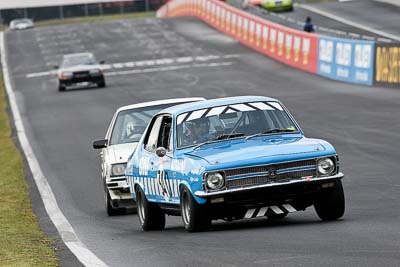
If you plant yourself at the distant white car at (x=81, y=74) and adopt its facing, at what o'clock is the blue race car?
The blue race car is roughly at 12 o'clock from the distant white car.

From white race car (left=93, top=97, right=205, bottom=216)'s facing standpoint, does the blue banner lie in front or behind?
behind

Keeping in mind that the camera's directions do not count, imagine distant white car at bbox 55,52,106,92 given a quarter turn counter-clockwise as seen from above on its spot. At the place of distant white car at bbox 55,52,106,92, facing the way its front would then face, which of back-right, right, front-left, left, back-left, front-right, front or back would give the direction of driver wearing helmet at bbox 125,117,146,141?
right

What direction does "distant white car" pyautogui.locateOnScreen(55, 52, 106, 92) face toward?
toward the camera

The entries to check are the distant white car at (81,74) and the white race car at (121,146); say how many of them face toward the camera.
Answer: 2

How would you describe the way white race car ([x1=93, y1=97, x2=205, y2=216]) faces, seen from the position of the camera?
facing the viewer

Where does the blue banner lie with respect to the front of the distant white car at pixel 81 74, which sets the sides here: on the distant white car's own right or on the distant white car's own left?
on the distant white car's own left

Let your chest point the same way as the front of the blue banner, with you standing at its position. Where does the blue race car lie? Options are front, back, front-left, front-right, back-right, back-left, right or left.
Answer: front-left

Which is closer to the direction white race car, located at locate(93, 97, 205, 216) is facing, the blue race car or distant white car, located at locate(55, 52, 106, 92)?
the blue race car

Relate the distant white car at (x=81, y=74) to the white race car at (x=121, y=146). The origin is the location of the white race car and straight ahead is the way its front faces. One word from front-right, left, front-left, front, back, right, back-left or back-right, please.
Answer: back
